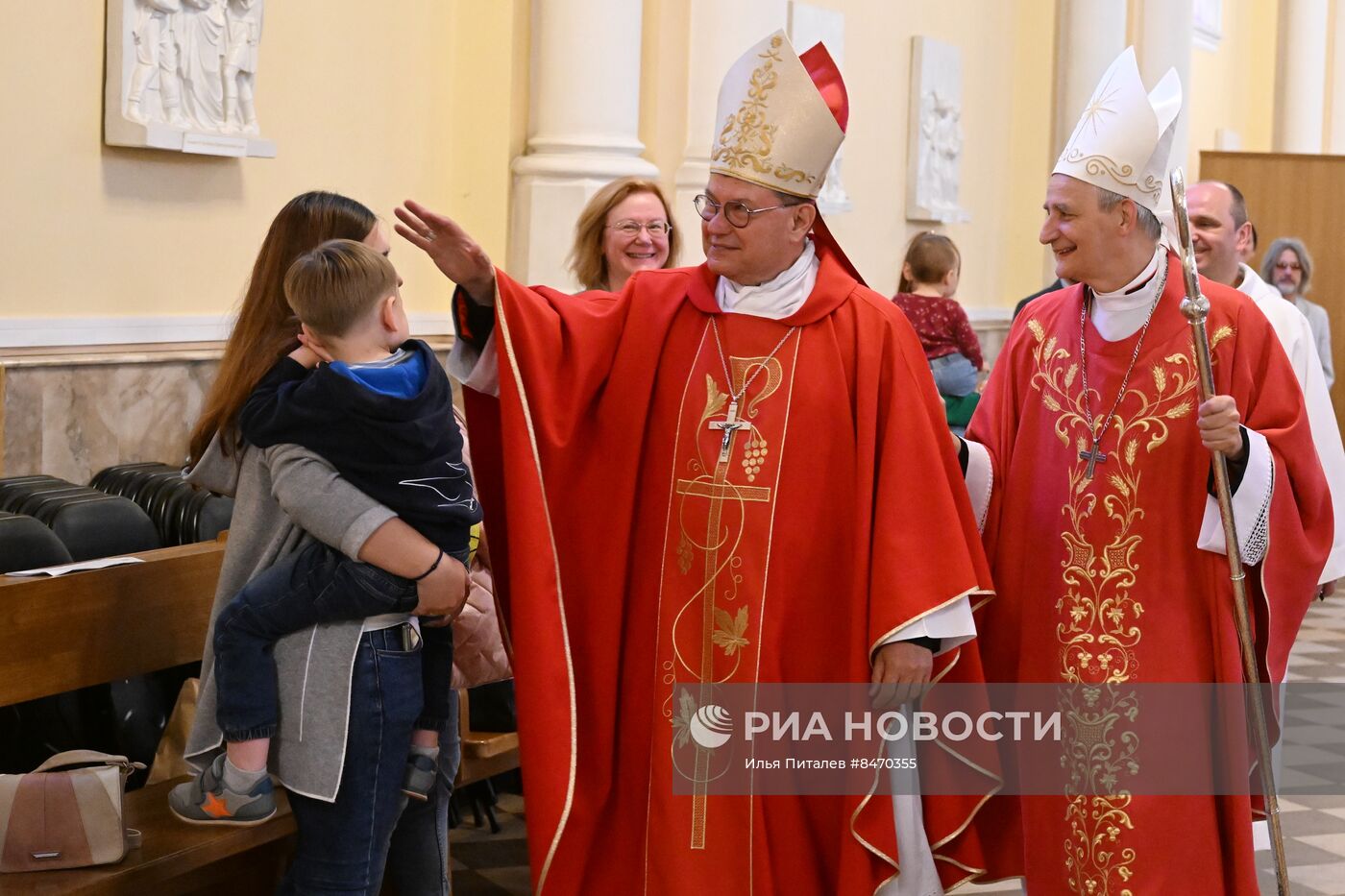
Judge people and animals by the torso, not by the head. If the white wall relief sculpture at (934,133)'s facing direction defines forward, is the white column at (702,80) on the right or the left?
on its right

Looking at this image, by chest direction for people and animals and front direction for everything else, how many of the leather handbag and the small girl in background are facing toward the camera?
1

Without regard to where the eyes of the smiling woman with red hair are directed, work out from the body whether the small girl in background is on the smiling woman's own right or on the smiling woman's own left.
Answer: on the smiling woman's own left
